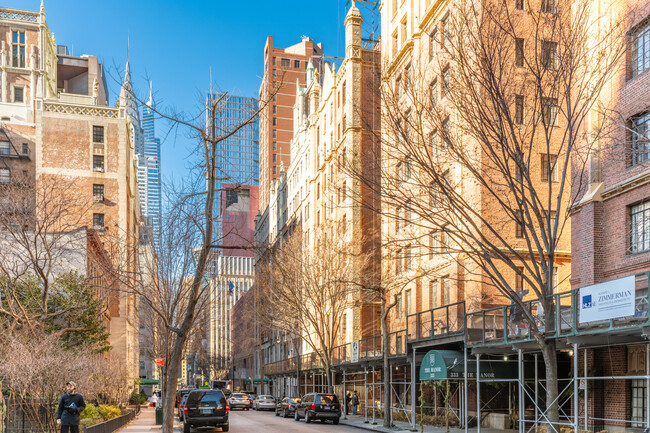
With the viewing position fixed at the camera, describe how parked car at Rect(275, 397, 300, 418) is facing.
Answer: facing away from the viewer and to the left of the viewer

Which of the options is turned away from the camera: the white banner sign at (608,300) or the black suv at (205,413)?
the black suv

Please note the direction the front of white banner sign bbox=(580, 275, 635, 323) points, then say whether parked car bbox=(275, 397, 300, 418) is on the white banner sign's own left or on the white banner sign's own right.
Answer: on the white banner sign's own right

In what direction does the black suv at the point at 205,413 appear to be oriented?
away from the camera

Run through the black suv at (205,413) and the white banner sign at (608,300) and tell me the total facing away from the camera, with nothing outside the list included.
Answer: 1

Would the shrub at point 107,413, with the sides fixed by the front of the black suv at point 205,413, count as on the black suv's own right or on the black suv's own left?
on the black suv's own left

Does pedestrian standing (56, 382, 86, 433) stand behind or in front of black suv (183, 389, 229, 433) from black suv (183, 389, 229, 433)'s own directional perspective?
behind

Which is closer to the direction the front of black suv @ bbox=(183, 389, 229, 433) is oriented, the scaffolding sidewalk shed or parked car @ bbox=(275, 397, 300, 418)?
the parked car
